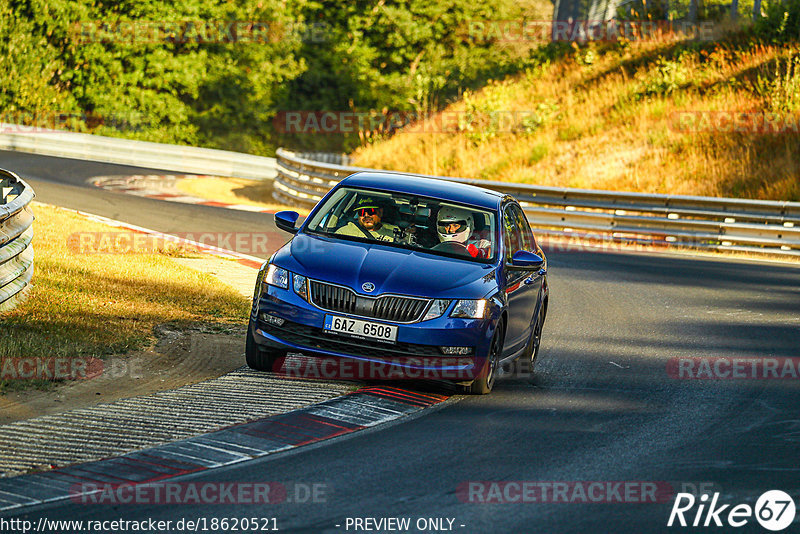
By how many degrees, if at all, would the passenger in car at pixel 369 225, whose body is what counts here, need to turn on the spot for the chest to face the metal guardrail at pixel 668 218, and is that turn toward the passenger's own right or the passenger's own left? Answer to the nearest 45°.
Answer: approximately 135° to the passenger's own left

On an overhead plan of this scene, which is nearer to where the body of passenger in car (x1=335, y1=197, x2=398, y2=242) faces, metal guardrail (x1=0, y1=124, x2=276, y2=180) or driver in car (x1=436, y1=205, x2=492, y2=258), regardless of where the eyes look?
the driver in car

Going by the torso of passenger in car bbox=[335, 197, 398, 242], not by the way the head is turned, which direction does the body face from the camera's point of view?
toward the camera

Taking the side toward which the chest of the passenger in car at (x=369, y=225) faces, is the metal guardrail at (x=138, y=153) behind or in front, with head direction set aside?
behind

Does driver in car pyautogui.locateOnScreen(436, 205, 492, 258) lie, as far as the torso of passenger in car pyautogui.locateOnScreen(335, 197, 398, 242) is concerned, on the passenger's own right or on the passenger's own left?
on the passenger's own left
